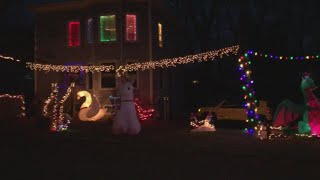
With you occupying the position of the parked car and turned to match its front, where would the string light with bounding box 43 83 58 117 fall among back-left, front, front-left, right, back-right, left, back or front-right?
front-left

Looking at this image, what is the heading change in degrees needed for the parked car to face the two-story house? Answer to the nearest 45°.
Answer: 0° — it already faces it

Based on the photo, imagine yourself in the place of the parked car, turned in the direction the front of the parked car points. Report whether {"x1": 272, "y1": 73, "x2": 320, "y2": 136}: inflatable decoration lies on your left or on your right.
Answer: on your left

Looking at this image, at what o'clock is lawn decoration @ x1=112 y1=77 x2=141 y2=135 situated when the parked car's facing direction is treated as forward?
The lawn decoration is roughly at 10 o'clock from the parked car.

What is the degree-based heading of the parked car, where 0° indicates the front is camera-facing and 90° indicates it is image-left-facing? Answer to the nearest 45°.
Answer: approximately 90°

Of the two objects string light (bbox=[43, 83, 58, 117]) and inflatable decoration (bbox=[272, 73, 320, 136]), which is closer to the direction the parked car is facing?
the string light

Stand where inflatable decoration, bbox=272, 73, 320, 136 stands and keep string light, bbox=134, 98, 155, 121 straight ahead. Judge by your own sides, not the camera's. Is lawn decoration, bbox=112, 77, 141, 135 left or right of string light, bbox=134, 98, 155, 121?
left

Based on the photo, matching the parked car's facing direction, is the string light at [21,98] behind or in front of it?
in front

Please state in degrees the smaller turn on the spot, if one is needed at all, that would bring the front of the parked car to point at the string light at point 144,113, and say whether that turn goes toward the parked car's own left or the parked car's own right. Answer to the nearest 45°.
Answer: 0° — it already faces it
